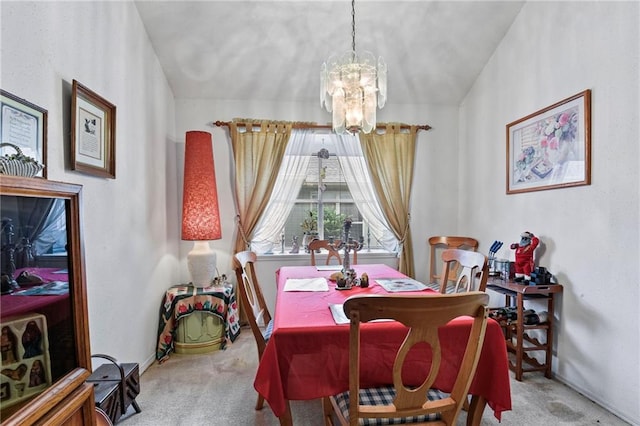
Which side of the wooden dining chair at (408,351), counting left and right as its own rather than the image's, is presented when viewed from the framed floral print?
right

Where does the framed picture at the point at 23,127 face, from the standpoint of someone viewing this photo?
facing the viewer and to the right of the viewer

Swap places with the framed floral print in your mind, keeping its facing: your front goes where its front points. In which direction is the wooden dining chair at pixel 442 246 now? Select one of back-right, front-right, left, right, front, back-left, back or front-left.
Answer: right

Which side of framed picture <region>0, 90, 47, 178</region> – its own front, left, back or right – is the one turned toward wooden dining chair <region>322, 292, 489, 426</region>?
front

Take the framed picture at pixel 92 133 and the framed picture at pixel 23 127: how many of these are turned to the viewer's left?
0

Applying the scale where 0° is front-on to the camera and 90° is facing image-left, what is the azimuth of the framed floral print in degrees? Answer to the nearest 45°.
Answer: approximately 45°

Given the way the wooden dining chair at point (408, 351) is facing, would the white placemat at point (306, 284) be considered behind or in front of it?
in front

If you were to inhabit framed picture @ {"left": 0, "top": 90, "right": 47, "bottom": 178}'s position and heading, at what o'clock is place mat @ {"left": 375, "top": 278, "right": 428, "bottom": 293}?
The place mat is roughly at 11 o'clock from the framed picture.

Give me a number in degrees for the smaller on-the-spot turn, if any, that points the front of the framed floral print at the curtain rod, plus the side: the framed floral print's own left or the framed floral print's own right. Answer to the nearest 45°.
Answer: approximately 45° to the framed floral print's own right

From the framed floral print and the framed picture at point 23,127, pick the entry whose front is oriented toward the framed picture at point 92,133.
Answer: the framed floral print

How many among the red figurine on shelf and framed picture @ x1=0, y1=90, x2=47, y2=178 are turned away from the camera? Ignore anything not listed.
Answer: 0

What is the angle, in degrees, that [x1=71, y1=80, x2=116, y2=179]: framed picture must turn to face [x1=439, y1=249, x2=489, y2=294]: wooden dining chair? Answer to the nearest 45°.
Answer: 0° — it already faces it
